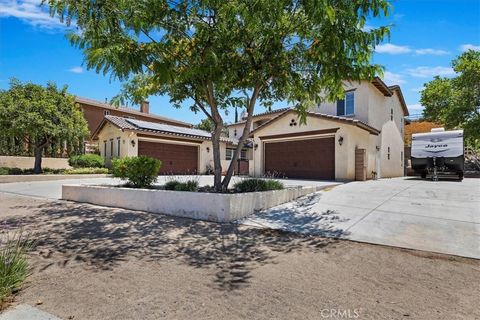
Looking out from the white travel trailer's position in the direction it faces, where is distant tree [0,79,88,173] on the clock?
The distant tree is roughly at 2 o'clock from the white travel trailer.

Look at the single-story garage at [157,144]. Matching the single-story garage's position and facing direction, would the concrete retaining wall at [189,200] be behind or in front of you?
in front

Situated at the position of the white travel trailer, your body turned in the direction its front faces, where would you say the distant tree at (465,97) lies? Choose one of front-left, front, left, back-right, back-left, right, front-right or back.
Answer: back

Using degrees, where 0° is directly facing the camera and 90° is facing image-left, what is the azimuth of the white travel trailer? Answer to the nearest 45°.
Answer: approximately 0°

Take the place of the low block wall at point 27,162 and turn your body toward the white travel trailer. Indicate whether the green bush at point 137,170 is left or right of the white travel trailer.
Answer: right

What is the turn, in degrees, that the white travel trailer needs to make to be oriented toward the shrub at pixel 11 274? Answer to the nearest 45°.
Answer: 0° — it already faces it

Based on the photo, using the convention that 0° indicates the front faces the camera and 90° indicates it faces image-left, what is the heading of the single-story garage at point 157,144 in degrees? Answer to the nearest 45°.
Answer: approximately 315°

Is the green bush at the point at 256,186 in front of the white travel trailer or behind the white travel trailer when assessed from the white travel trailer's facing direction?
in front

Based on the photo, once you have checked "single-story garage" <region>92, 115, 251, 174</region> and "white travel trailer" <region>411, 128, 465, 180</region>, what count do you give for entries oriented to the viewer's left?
0
